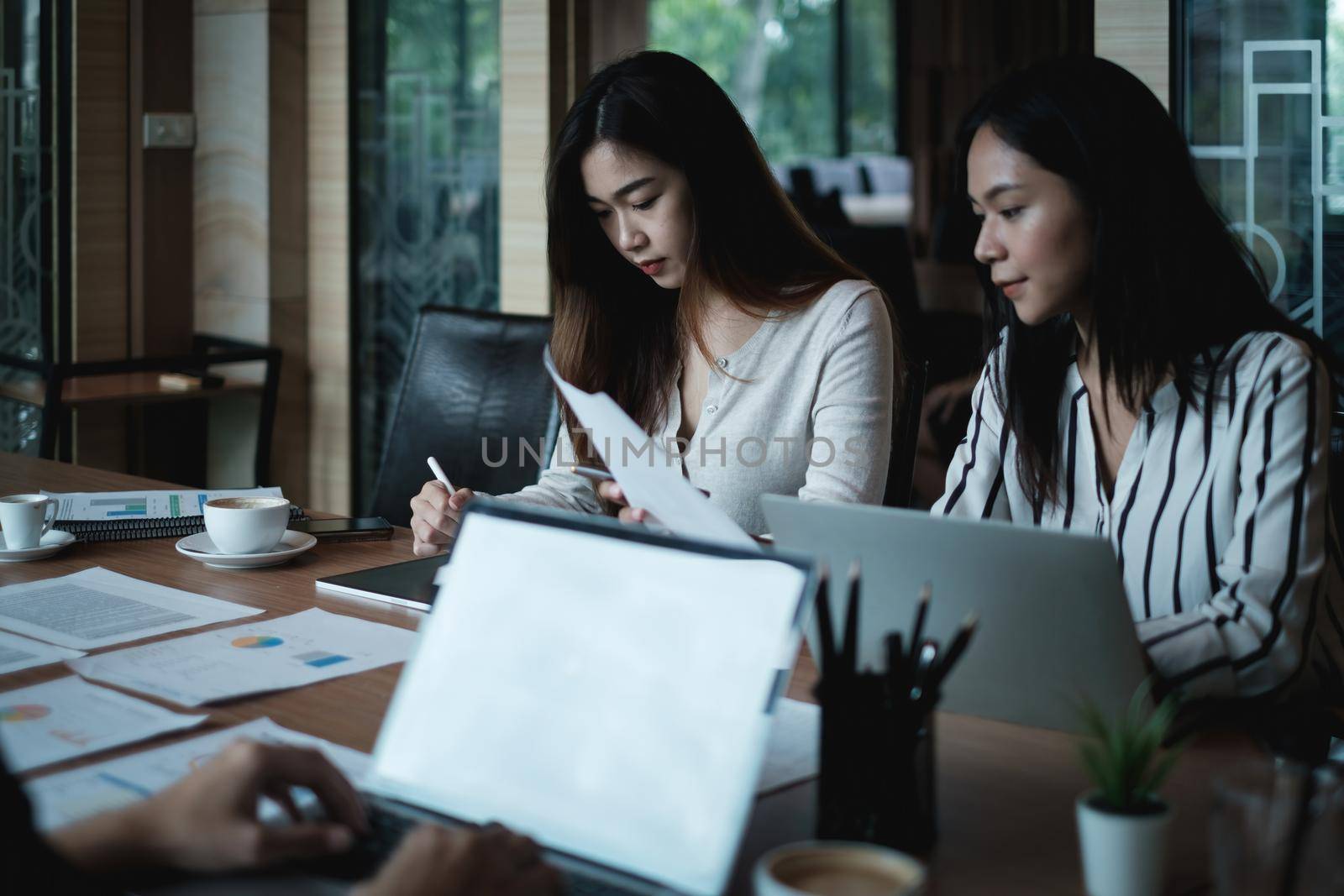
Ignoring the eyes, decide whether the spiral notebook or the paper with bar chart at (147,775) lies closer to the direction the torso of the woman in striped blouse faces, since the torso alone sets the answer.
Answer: the paper with bar chart

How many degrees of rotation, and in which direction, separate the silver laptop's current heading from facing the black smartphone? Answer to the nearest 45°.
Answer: approximately 90° to its left

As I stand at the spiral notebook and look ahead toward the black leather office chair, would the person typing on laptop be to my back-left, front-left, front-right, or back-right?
back-right

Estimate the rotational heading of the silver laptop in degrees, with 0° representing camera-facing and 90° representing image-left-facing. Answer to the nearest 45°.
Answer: approximately 225°

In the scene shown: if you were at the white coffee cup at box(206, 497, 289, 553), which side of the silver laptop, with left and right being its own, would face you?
left

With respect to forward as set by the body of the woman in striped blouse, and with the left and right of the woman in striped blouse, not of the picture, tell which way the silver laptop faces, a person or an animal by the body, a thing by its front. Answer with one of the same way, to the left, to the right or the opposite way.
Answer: the opposite way

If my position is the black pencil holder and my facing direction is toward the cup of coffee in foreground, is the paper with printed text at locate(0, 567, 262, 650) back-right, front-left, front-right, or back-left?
back-right

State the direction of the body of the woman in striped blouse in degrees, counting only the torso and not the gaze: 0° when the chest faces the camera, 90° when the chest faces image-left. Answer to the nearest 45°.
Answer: approximately 45°
